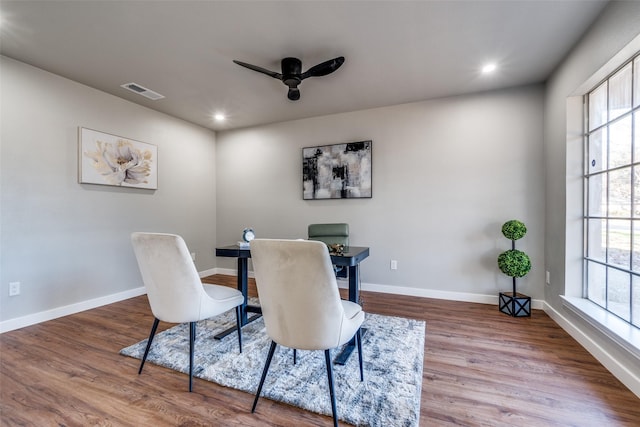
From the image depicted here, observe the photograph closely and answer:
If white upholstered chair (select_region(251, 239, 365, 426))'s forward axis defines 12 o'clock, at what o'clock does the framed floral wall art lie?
The framed floral wall art is roughly at 9 o'clock from the white upholstered chair.

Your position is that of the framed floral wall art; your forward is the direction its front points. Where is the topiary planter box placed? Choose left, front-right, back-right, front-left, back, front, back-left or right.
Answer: front

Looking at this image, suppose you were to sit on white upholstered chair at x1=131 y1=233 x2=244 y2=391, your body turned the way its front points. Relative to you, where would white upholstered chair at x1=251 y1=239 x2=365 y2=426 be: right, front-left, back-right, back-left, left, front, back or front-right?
right

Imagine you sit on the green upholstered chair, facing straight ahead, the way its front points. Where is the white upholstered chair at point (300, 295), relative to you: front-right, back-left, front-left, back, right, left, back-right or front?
front

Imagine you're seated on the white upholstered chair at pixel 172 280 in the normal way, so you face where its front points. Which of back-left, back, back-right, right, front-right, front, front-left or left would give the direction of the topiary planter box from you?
front-right

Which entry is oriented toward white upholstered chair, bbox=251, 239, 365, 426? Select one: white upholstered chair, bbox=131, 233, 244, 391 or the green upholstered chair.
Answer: the green upholstered chair

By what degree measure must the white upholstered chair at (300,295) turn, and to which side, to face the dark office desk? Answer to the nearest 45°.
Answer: approximately 45° to its left

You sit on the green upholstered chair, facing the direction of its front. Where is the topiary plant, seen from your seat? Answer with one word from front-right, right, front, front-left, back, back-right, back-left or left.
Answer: left

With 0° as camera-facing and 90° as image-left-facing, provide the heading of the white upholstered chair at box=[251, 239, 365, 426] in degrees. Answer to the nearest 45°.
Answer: approximately 225°

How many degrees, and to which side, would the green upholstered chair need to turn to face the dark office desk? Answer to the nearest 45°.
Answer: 0° — it already faces it

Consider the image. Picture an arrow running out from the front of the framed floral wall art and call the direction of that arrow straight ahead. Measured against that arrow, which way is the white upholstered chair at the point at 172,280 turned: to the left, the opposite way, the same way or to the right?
to the left

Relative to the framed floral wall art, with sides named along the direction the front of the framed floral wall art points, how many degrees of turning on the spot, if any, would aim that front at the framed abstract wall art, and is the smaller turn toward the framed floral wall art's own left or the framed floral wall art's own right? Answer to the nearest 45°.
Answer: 0° — it already faces it

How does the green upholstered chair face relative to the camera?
toward the camera

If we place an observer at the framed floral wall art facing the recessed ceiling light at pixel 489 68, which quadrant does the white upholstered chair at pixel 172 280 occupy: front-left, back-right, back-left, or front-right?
front-right

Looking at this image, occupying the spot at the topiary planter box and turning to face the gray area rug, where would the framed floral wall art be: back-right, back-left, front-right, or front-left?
front-right

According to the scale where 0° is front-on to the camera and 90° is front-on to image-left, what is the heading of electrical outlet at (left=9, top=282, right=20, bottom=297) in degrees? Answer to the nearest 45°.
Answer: approximately 0°

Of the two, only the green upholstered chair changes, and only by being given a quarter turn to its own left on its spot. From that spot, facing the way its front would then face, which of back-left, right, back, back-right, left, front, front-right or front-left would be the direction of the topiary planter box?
front

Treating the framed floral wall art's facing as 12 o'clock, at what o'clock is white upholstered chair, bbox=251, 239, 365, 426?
The white upholstered chair is roughly at 1 o'clock from the framed floral wall art.

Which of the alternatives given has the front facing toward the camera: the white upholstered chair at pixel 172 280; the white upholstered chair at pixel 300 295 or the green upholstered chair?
the green upholstered chair

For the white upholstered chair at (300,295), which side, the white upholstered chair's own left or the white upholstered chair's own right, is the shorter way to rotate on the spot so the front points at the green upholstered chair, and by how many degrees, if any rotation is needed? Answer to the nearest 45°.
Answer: approximately 45° to the white upholstered chair's own left

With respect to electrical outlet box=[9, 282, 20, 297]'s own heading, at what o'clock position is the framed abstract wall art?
The framed abstract wall art is roughly at 10 o'clock from the electrical outlet.
